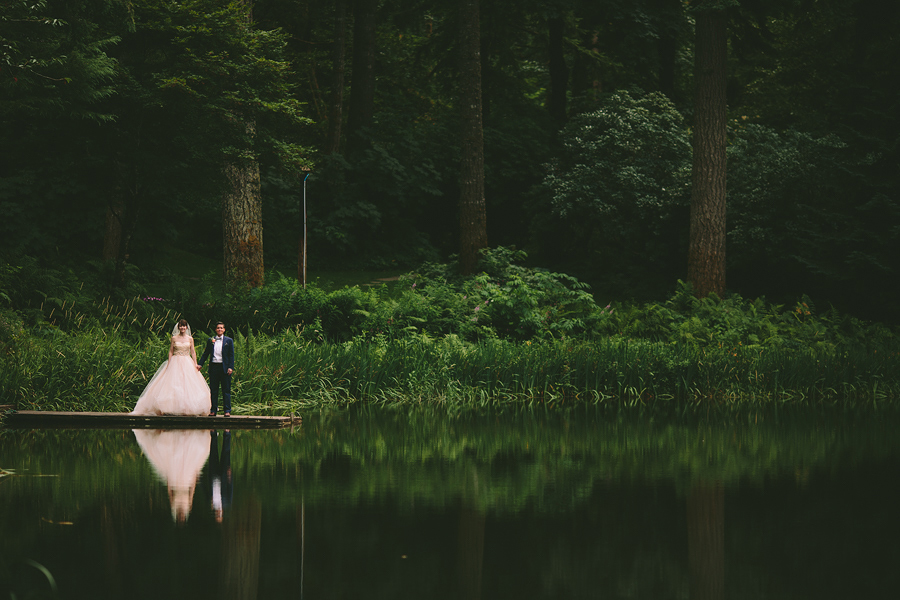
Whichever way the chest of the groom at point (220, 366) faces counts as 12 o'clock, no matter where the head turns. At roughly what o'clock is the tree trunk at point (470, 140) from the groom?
The tree trunk is roughly at 7 o'clock from the groom.

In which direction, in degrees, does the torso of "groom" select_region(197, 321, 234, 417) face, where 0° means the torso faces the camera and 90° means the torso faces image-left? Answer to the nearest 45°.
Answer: approximately 0°

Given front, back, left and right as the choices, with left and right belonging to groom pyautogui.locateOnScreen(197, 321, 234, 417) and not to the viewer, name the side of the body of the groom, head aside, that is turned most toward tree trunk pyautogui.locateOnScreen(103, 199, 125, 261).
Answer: back

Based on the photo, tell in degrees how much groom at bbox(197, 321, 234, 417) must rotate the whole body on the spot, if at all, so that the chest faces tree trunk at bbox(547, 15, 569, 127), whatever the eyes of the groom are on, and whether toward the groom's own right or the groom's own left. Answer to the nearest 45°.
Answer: approximately 135° to the groom's own left

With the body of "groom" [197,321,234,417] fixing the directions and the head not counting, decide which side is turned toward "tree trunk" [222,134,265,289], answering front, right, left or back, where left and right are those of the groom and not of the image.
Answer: back

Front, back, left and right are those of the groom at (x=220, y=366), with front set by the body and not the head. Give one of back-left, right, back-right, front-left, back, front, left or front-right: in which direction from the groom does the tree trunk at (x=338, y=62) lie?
back

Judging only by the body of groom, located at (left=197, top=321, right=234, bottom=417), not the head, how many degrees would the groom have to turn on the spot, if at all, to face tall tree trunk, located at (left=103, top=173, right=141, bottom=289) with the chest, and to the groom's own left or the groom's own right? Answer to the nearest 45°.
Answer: approximately 180°
